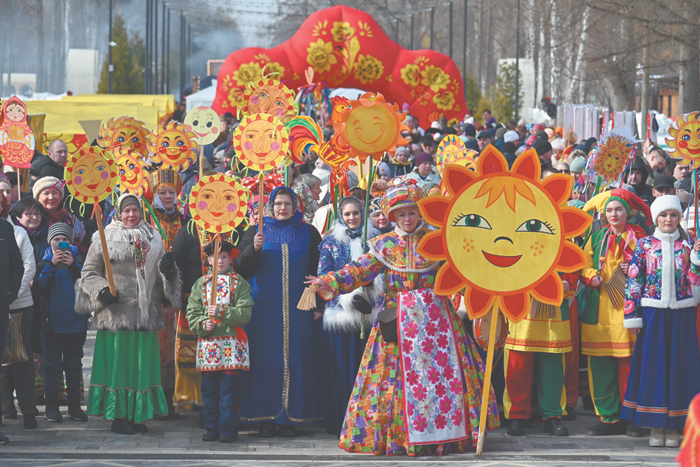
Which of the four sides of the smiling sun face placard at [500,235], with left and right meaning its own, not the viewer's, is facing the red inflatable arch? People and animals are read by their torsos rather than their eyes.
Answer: back

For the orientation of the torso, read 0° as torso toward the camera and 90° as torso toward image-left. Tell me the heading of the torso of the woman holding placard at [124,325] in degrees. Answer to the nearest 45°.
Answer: approximately 0°

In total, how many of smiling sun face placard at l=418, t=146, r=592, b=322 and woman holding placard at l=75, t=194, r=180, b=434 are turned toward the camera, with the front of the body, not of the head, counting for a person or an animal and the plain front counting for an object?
2

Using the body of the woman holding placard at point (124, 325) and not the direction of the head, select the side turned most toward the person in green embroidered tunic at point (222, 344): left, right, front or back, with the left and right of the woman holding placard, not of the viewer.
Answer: left

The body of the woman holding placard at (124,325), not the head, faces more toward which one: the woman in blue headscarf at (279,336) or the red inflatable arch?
the woman in blue headscarf

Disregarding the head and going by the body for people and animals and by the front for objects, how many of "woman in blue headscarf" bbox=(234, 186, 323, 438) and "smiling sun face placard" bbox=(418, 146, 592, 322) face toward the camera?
2

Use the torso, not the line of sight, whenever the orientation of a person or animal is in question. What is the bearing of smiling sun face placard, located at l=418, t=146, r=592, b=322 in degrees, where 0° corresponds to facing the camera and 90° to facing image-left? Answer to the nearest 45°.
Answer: approximately 0°

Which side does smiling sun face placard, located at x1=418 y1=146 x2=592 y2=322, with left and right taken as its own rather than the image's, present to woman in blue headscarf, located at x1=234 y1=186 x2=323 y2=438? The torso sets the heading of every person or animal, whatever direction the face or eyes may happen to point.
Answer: right

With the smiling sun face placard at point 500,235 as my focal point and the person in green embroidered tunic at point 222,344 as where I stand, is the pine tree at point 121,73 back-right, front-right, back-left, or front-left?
back-left

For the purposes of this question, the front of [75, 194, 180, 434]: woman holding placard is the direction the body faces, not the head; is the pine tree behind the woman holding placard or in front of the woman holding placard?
behind
